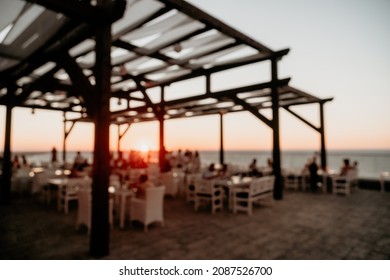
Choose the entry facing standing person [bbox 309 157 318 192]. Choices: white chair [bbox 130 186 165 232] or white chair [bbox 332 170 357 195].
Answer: white chair [bbox 332 170 357 195]

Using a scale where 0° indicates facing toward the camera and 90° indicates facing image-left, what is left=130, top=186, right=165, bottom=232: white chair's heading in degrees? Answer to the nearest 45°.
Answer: approximately 135°

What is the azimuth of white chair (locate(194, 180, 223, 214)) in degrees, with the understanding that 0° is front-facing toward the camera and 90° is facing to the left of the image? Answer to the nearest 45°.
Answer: approximately 225°

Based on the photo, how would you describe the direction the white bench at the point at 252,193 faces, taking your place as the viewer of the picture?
facing away from the viewer and to the left of the viewer

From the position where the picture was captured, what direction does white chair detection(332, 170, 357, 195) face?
facing to the left of the viewer

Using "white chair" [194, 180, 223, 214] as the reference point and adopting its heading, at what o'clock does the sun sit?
The sun is roughly at 10 o'clock from the white chair.

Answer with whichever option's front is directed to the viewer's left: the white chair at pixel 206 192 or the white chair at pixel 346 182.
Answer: the white chair at pixel 346 182

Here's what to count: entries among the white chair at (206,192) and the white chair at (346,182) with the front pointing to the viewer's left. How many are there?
1
